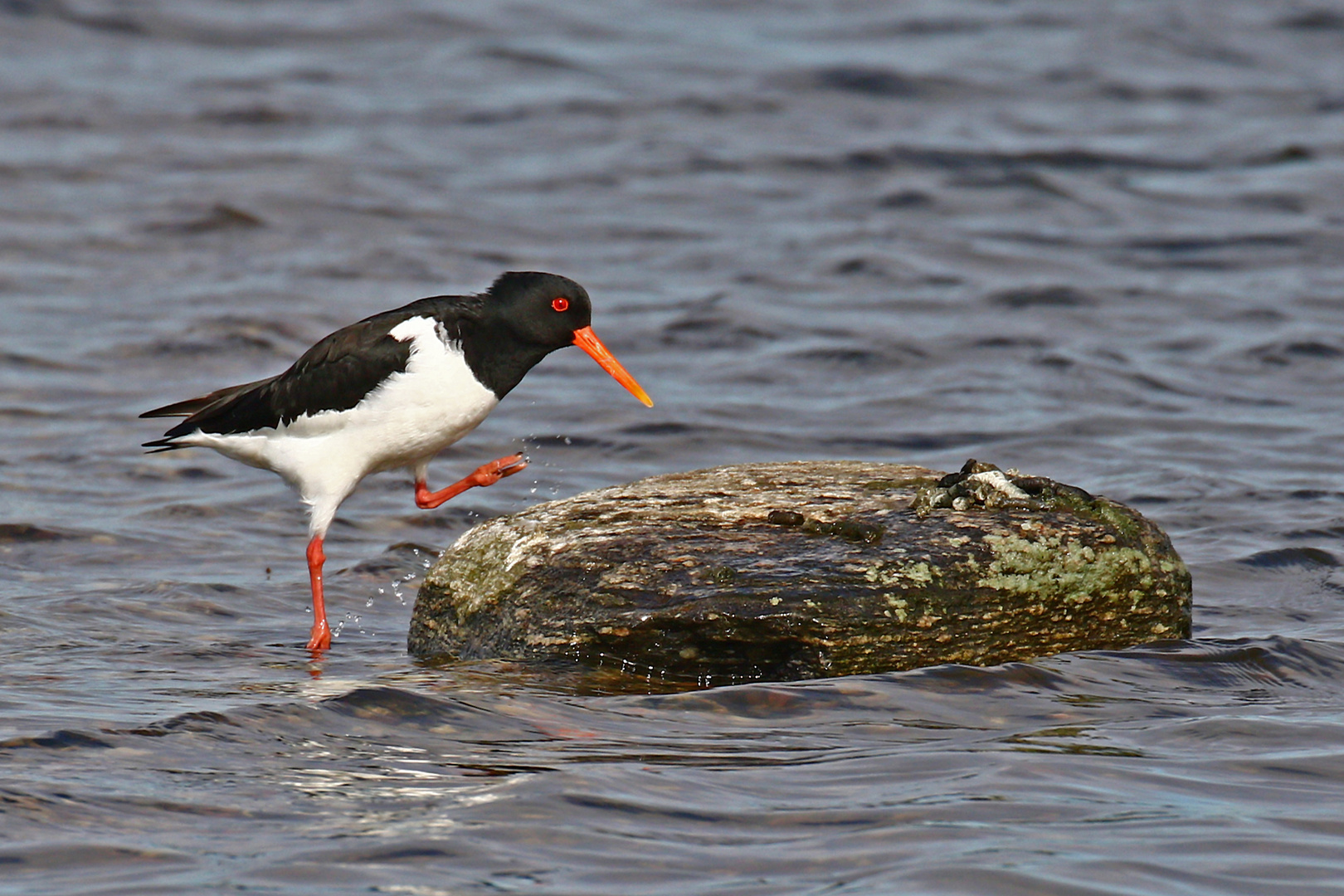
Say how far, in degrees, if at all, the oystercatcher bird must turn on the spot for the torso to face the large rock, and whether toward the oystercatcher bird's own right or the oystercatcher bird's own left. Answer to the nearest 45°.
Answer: approximately 45° to the oystercatcher bird's own right

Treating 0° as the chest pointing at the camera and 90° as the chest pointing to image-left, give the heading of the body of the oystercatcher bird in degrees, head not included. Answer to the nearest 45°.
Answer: approximately 270°
